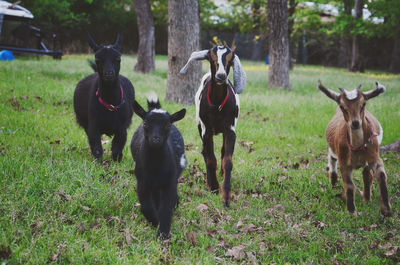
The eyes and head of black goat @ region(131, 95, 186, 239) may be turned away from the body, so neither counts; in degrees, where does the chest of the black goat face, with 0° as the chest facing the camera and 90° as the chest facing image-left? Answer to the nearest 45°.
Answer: approximately 0°

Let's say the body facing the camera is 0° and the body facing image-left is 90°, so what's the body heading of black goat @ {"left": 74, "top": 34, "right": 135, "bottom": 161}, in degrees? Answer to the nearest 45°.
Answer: approximately 0°

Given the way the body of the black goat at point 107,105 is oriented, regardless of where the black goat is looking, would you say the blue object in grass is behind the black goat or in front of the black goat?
behind

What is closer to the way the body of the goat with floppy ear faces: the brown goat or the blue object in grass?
the brown goat

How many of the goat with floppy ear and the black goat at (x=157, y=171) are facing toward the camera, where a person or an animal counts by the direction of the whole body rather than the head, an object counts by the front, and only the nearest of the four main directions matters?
2

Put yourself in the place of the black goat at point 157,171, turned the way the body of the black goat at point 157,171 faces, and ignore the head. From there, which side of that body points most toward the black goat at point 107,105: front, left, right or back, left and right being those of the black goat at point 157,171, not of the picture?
back

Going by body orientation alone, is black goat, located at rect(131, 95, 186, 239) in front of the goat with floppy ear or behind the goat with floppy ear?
in front

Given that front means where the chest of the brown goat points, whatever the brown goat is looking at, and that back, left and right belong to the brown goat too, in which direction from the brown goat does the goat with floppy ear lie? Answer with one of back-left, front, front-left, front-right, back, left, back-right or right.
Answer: right

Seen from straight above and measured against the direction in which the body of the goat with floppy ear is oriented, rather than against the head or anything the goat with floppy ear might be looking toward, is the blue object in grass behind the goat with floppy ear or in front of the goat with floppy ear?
behind

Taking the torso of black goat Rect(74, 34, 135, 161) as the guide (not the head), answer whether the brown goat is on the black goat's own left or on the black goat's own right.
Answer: on the black goat's own left

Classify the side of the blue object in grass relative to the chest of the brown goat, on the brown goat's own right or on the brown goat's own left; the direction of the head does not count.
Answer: on the brown goat's own right
